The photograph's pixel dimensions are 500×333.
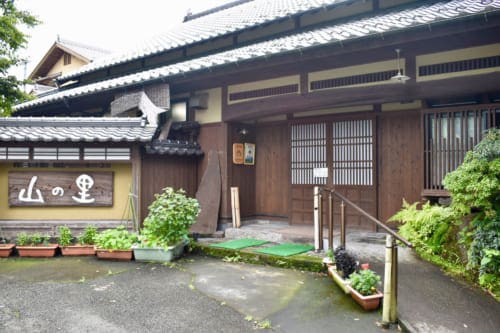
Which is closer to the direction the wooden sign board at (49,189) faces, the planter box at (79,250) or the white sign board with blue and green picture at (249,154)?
the planter box

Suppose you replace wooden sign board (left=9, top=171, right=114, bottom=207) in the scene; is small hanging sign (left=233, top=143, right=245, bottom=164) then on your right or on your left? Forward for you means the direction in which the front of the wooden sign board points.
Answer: on your left

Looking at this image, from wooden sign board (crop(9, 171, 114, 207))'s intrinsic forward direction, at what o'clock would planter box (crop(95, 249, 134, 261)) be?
The planter box is roughly at 11 o'clock from the wooden sign board.

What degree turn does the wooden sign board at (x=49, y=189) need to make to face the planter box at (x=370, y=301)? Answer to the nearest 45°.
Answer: approximately 45° to its left

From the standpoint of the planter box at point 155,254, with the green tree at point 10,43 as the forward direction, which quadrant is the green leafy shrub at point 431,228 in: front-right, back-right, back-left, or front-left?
back-right

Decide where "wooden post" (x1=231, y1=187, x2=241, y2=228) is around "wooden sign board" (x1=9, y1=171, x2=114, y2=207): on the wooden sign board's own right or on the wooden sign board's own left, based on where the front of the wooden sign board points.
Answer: on the wooden sign board's own left

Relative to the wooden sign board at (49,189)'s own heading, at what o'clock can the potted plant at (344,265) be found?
The potted plant is roughly at 11 o'clock from the wooden sign board.

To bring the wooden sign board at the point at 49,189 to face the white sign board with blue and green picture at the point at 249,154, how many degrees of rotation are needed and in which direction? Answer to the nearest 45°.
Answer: approximately 90° to its left

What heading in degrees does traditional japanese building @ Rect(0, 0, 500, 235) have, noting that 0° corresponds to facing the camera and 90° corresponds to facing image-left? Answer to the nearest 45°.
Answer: approximately 45°

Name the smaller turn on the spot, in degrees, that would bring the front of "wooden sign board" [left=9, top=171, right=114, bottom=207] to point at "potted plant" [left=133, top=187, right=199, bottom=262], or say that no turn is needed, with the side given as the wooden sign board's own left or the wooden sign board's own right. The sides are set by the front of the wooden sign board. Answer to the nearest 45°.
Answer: approximately 45° to the wooden sign board's own left

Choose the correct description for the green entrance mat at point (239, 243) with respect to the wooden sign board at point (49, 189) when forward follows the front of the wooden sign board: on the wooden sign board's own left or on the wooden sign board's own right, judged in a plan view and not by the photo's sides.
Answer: on the wooden sign board's own left

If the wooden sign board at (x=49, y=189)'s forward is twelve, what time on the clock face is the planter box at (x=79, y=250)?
The planter box is roughly at 11 o'clock from the wooden sign board.

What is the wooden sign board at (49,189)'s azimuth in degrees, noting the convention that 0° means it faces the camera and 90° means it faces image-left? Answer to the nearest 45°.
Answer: approximately 0°

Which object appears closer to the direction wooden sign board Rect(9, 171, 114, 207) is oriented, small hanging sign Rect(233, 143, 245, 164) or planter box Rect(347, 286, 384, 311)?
the planter box
